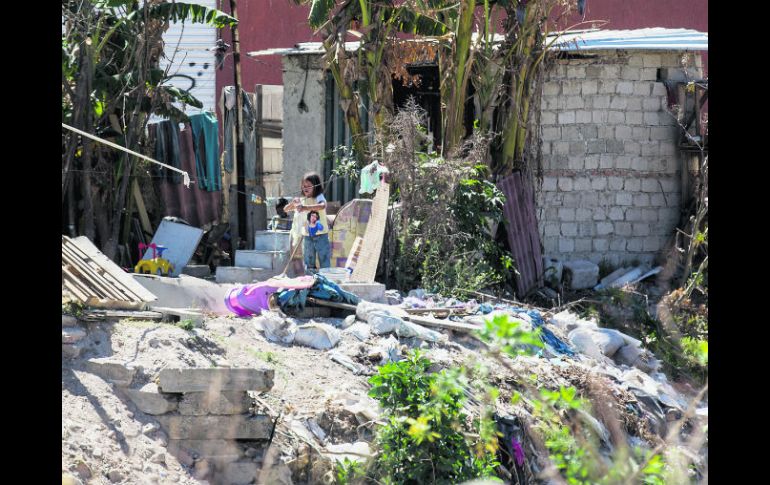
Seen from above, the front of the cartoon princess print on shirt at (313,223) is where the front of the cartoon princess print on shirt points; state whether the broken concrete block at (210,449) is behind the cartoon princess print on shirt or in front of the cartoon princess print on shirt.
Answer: in front

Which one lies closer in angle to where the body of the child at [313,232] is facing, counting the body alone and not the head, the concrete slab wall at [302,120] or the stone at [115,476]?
the stone

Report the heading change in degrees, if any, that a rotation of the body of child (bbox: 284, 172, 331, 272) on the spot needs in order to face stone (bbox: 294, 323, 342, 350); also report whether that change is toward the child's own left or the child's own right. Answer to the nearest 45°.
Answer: approximately 45° to the child's own left

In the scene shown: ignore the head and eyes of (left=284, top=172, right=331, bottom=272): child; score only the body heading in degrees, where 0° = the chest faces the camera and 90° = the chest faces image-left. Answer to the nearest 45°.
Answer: approximately 45°

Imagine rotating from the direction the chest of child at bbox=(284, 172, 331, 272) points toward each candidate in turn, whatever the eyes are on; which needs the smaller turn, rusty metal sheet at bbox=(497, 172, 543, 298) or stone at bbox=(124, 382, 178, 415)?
the stone

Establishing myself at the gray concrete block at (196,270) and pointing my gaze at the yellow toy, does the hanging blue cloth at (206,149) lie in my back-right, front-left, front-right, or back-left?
back-right

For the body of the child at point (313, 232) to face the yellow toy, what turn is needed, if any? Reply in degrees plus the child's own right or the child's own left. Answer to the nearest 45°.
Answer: approximately 90° to the child's own right

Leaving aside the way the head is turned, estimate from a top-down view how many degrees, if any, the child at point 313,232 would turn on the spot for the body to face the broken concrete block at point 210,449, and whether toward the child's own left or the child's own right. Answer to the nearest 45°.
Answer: approximately 45° to the child's own left

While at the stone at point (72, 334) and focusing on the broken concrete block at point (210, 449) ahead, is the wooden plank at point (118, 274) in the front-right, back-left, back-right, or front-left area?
back-left

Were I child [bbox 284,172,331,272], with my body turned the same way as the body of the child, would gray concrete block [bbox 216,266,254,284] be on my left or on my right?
on my right
